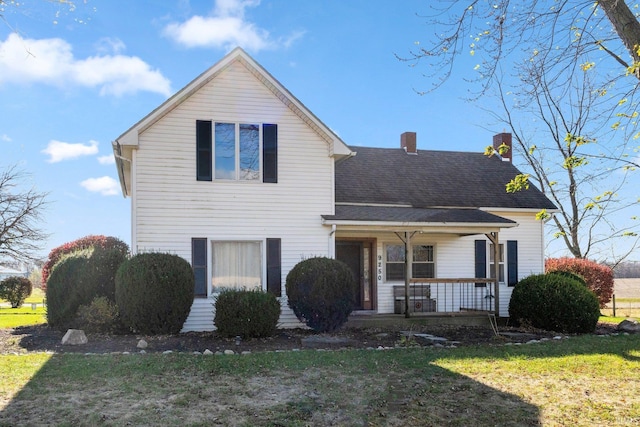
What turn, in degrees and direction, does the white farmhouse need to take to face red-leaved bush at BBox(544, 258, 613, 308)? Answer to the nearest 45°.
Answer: approximately 135° to its left

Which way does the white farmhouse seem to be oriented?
toward the camera

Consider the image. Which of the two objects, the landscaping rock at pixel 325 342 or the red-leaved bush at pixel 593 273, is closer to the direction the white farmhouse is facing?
the landscaping rock

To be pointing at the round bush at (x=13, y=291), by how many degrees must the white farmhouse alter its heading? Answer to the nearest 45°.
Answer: approximately 135° to its right

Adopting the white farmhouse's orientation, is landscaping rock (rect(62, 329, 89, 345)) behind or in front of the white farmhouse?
in front

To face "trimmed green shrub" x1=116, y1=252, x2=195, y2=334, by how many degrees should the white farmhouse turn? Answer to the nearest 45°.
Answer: approximately 45° to its right

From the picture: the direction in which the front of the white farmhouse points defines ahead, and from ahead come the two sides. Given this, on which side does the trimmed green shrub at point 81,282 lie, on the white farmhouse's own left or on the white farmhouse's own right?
on the white farmhouse's own right

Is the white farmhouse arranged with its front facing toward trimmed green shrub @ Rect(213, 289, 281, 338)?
yes

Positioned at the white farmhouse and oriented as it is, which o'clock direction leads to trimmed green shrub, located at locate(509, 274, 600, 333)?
The trimmed green shrub is roughly at 9 o'clock from the white farmhouse.

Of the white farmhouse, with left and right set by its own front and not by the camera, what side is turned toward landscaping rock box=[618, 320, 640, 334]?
left
